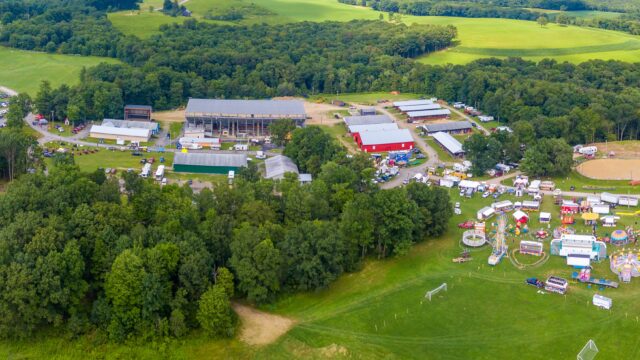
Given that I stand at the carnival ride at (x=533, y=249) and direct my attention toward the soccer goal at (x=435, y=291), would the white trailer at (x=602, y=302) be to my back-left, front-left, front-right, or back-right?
front-left

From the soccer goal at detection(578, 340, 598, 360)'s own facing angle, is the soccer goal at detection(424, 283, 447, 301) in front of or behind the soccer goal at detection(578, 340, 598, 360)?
in front

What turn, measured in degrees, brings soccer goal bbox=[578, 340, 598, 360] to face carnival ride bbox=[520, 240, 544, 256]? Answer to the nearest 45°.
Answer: approximately 45° to its right

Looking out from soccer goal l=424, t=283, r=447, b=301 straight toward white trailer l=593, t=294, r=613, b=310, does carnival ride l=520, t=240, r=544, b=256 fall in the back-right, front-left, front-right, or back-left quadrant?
front-left

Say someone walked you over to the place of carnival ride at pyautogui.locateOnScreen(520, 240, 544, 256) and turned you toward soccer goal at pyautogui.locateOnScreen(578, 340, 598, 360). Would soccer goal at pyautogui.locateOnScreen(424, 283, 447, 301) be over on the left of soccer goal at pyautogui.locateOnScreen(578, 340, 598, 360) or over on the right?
right

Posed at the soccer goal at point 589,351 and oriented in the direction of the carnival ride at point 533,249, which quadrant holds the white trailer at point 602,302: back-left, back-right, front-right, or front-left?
front-right

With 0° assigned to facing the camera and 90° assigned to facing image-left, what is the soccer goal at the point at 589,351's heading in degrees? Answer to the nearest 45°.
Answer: approximately 135°

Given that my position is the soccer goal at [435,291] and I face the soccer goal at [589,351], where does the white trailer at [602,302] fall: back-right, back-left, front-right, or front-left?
front-left

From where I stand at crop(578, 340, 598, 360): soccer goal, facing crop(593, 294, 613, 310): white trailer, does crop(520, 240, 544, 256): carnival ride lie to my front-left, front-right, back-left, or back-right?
front-left
